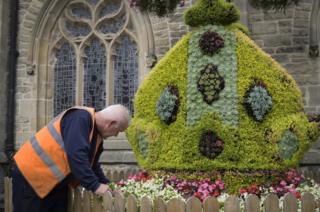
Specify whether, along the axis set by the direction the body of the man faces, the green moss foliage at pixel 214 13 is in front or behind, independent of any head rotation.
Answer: in front

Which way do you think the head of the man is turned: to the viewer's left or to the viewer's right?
to the viewer's right

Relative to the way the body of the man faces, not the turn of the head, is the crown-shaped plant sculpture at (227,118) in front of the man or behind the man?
in front

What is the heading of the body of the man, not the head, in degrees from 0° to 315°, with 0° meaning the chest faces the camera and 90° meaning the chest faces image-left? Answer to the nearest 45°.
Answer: approximately 270°
